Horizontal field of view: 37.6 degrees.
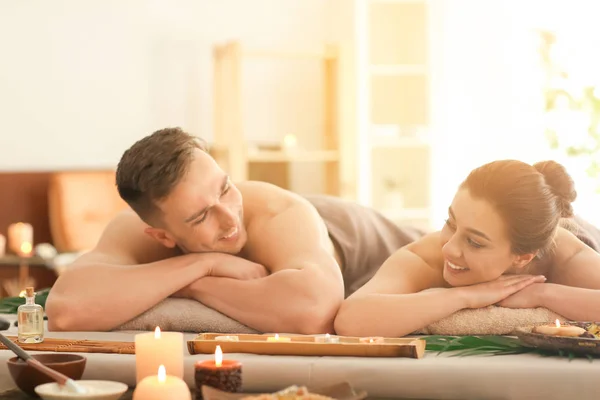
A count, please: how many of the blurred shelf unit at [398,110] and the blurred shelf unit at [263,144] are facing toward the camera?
2

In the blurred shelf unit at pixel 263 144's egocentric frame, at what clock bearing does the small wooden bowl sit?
The small wooden bowl is roughly at 12 o'clock from the blurred shelf unit.

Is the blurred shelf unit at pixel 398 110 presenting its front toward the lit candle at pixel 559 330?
yes

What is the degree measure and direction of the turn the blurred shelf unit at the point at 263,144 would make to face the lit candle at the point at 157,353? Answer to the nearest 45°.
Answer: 0° — it already faces it

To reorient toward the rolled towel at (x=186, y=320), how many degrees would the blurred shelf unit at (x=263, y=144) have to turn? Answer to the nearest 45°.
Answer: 0° — it already faces it

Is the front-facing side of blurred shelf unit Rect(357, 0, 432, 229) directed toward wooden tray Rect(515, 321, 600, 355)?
yes

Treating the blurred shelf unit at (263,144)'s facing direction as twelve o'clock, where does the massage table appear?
The massage table is roughly at 12 o'clock from the blurred shelf unit.

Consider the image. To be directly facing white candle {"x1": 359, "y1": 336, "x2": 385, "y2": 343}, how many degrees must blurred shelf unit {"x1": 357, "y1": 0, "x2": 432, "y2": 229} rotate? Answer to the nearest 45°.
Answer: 0° — it already faces it

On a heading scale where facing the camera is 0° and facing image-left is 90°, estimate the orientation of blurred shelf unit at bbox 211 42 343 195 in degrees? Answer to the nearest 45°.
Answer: approximately 0°
